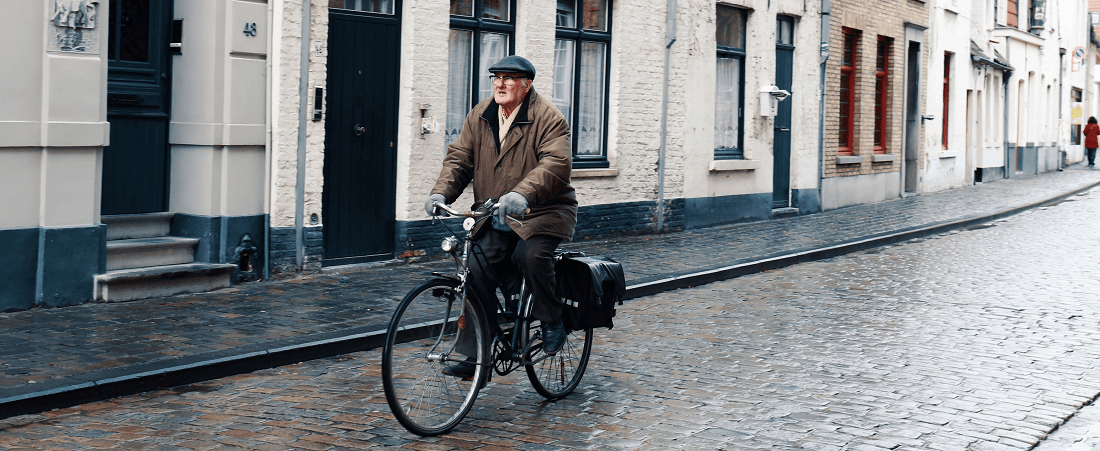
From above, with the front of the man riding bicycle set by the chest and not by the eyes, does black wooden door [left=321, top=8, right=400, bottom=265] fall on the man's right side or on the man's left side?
on the man's right side

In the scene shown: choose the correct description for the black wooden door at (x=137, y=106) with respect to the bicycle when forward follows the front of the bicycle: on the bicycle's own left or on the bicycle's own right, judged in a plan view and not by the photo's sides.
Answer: on the bicycle's own right

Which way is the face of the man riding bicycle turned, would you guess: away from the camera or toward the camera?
toward the camera

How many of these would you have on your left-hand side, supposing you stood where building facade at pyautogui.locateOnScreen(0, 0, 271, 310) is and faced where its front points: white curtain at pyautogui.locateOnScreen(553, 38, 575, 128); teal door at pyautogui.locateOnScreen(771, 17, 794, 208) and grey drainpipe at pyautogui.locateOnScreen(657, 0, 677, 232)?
3

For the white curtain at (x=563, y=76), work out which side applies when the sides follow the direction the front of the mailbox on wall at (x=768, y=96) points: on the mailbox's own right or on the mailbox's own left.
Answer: on the mailbox's own right

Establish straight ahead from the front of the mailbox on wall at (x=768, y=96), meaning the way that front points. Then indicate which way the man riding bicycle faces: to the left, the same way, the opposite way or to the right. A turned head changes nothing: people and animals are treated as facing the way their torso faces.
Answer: to the right

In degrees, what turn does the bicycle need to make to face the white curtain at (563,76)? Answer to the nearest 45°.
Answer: approximately 135° to its right

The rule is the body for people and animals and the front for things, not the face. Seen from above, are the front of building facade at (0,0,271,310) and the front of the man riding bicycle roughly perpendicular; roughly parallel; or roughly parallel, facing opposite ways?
roughly perpendicular

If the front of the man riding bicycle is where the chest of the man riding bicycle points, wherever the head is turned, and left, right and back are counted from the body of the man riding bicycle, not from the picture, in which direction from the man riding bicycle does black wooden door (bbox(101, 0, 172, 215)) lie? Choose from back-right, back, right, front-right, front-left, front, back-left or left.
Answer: right

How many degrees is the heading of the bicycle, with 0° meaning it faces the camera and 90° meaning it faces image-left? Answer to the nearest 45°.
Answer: approximately 45°

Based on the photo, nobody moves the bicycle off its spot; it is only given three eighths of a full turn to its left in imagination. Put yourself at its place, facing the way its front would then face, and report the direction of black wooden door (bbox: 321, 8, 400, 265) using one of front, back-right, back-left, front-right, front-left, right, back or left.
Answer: left

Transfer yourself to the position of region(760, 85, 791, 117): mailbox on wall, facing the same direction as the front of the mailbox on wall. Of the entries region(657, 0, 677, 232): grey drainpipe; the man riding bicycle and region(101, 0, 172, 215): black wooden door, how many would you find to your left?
0
